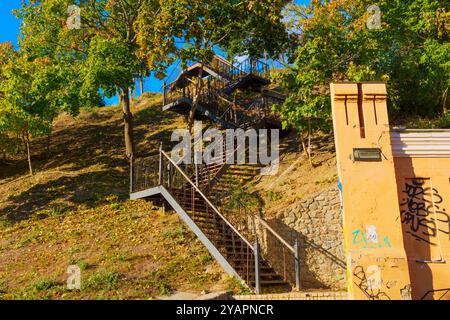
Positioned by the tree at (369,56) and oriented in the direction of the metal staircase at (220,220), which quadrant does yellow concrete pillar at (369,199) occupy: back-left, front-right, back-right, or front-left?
front-left

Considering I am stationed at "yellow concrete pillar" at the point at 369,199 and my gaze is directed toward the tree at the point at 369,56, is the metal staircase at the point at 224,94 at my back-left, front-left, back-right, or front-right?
front-left

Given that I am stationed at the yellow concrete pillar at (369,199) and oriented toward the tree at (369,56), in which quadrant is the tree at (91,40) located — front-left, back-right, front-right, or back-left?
front-left

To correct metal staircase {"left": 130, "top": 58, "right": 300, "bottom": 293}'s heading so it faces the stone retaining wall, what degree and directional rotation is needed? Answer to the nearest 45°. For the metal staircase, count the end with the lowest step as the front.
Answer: approximately 45° to its left

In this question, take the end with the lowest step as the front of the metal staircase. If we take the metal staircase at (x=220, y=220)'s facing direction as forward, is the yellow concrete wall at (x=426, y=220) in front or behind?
in front

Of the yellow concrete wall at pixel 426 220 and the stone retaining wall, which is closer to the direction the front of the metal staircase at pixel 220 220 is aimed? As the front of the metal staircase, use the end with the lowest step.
the yellow concrete wall

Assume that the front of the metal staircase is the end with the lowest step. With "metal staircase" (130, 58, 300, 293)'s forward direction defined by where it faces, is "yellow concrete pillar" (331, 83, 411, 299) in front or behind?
in front

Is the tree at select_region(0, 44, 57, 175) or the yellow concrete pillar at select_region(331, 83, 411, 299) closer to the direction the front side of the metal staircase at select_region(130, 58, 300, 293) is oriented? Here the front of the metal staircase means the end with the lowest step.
the yellow concrete pillar

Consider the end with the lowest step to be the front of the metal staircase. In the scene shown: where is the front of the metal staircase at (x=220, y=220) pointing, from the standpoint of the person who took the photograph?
facing the viewer and to the right of the viewer

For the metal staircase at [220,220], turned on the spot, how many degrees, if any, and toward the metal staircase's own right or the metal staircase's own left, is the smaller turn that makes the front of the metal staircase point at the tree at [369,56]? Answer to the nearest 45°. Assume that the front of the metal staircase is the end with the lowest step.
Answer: approximately 90° to the metal staircase's own left

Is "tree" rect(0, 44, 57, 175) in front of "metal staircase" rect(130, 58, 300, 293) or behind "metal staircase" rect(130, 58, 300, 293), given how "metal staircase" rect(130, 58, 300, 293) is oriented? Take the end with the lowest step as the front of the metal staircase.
behind
